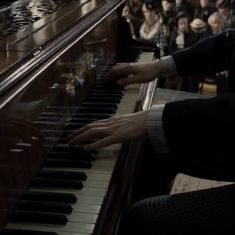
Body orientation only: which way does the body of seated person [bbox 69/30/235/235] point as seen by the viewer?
to the viewer's left
